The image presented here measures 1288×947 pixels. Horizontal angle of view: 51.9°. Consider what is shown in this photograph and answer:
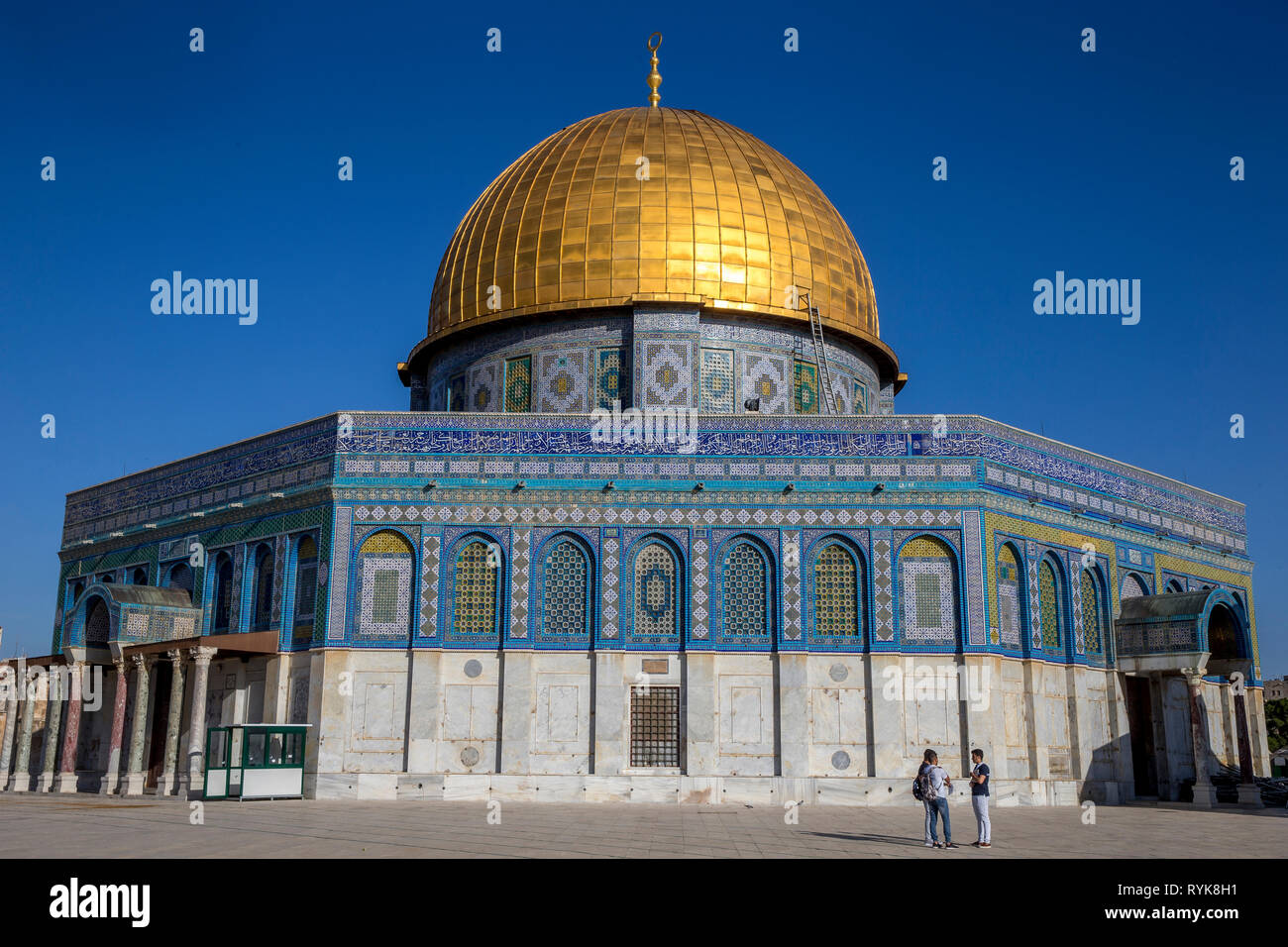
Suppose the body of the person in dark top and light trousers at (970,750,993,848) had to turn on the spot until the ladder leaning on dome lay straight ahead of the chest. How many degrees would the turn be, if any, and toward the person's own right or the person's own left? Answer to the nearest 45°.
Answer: approximately 90° to the person's own right

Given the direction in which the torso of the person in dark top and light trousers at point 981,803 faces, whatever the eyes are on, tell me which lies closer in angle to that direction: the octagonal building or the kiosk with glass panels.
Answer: the kiosk with glass panels

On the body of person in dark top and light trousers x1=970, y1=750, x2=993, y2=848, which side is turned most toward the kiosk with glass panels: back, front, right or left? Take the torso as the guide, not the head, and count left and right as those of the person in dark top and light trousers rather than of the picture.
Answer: front

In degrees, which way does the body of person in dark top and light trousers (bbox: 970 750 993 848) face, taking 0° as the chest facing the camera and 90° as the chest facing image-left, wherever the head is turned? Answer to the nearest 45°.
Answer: approximately 90°

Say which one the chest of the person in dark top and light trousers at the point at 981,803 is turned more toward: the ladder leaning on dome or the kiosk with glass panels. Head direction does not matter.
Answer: the kiosk with glass panels

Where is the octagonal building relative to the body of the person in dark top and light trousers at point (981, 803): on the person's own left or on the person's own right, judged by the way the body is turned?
on the person's own right
